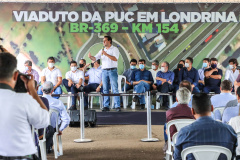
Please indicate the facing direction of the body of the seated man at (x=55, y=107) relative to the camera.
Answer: away from the camera

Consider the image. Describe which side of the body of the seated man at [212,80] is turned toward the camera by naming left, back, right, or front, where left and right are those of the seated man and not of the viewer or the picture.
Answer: front

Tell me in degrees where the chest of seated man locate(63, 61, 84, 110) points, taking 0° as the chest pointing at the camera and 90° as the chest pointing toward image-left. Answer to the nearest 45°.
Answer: approximately 0°

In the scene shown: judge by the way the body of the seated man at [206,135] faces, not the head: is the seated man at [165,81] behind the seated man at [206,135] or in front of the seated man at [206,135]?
in front

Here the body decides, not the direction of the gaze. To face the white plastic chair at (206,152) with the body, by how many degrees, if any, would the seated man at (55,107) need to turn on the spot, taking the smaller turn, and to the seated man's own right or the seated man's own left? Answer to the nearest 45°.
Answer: approximately 180°

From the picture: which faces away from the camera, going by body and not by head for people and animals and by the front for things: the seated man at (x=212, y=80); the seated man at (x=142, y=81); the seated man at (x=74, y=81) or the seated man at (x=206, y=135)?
the seated man at (x=206, y=135)

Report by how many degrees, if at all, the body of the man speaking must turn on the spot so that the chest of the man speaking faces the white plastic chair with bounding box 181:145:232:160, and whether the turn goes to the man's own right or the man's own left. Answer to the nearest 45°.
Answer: approximately 45° to the man's own left

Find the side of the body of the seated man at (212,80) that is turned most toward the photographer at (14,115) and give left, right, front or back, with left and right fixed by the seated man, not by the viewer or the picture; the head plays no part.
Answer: front

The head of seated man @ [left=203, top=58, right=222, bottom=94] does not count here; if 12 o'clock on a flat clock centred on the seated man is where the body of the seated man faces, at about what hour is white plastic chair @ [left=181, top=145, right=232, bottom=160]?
The white plastic chair is roughly at 12 o'clock from the seated man.

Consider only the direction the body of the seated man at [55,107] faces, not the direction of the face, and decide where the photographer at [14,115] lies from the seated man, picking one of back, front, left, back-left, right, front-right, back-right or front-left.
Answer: back

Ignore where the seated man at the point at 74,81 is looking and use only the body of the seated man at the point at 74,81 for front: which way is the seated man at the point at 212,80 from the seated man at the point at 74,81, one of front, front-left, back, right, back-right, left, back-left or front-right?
left

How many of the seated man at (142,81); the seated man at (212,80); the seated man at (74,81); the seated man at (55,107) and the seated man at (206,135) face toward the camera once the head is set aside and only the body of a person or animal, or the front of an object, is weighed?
3

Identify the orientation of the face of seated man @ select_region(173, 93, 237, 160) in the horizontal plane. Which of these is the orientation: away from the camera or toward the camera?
away from the camera

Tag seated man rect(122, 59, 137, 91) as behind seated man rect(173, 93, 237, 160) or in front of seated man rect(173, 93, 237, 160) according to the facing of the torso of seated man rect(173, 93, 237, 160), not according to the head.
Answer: in front

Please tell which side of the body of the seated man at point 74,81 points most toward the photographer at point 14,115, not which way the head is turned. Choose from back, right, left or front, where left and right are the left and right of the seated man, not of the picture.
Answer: front

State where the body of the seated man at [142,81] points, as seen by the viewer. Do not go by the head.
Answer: toward the camera
